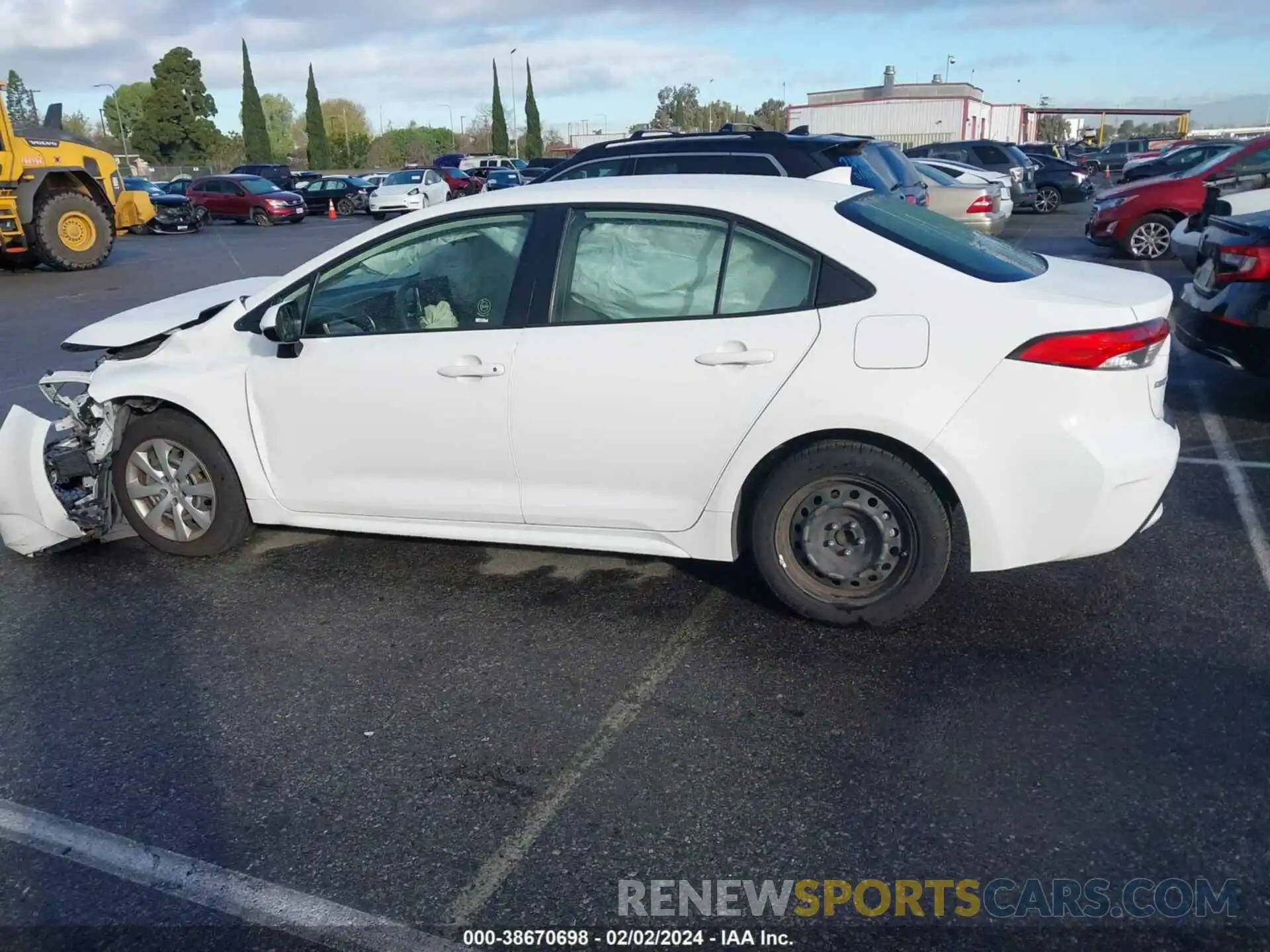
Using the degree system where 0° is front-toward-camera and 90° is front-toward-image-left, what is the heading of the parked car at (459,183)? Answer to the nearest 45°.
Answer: approximately 315°

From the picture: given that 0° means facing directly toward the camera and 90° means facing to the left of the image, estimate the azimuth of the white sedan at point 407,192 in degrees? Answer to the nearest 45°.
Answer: approximately 45°

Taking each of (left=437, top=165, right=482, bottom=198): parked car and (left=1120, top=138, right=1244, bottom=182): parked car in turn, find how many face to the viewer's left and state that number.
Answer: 1

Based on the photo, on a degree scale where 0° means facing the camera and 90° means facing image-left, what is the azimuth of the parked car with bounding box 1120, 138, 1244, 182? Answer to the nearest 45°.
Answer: approximately 90°

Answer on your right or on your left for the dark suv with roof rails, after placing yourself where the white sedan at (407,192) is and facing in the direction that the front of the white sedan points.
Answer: on your left

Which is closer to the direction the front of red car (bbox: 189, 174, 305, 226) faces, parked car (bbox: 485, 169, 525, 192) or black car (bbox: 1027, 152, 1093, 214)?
the black car

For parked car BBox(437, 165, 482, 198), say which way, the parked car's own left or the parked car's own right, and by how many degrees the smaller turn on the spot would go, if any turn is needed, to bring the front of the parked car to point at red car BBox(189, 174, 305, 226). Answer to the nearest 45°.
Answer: approximately 90° to the parked car's own right

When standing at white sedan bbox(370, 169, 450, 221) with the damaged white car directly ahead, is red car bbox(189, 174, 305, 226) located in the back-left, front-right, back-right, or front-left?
back-right

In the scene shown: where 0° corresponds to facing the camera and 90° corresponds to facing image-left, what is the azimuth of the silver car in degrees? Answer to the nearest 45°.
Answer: approximately 135°
